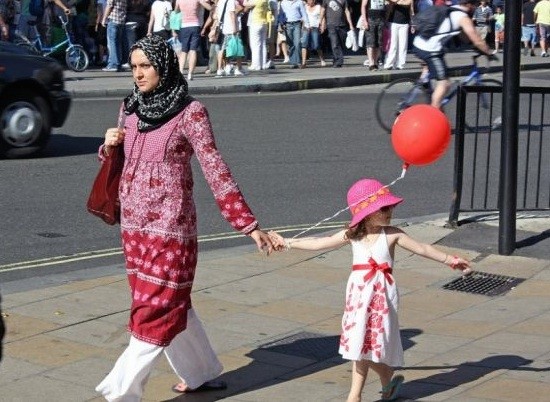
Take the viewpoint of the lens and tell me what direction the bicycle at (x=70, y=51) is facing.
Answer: facing the viewer and to the right of the viewer

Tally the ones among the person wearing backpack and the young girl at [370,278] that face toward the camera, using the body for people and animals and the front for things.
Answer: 1

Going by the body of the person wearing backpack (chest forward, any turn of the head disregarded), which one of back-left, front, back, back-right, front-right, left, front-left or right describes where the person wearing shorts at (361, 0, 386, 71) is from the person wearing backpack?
left

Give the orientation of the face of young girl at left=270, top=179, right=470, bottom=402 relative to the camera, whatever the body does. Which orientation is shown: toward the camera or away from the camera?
toward the camera

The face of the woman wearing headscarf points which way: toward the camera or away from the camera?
toward the camera

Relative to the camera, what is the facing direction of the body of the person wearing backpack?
to the viewer's right

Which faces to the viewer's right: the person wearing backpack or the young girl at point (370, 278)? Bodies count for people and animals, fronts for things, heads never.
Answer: the person wearing backpack

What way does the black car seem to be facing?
to the viewer's right

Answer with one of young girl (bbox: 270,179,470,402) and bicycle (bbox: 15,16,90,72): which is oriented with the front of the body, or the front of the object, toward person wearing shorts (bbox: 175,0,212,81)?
the bicycle

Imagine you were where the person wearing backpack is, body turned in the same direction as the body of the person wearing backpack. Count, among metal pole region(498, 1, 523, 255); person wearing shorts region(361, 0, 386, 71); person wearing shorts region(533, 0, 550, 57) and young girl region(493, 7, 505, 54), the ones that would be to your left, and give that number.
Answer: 3
